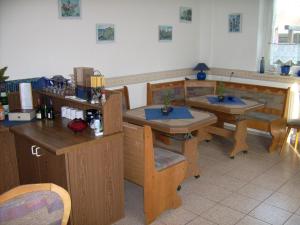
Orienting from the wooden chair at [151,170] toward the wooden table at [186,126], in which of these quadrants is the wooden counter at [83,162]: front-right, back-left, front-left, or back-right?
back-left

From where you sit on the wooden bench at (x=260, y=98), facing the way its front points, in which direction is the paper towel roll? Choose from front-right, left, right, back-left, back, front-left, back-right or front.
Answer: front-right

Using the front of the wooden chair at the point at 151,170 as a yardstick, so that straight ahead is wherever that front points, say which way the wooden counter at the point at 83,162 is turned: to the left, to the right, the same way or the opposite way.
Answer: the opposite way

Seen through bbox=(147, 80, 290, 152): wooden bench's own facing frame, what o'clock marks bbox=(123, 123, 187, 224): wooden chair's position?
The wooden chair is roughly at 1 o'clock from the wooden bench.

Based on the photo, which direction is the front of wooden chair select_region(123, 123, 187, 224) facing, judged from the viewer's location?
facing away from the viewer and to the right of the viewer

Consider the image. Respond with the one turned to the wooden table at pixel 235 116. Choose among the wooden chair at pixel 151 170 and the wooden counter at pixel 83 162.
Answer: the wooden chair

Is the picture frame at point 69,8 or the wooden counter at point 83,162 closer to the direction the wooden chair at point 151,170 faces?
the picture frame

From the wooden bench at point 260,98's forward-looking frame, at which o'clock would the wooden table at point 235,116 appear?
The wooden table is roughly at 1 o'clock from the wooden bench.

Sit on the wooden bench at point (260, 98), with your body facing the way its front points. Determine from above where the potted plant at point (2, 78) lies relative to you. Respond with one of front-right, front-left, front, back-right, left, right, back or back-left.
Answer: front-right

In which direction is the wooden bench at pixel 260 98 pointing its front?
toward the camera

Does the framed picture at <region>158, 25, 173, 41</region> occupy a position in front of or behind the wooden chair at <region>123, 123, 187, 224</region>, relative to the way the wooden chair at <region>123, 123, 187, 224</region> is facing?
in front

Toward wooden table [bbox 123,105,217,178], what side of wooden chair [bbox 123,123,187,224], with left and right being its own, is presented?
front

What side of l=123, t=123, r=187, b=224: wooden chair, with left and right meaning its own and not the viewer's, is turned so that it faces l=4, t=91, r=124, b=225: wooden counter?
back

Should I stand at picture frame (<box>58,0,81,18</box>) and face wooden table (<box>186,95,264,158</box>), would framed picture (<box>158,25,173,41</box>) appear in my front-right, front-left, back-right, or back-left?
front-left

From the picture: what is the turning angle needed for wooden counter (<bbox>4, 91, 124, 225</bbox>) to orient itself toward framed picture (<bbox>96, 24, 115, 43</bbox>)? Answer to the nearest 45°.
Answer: approximately 135° to its right

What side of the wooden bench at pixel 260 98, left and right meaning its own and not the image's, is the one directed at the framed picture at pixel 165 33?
right

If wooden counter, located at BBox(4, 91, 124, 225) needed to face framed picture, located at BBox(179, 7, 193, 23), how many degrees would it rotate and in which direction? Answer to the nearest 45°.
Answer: approximately 180°
